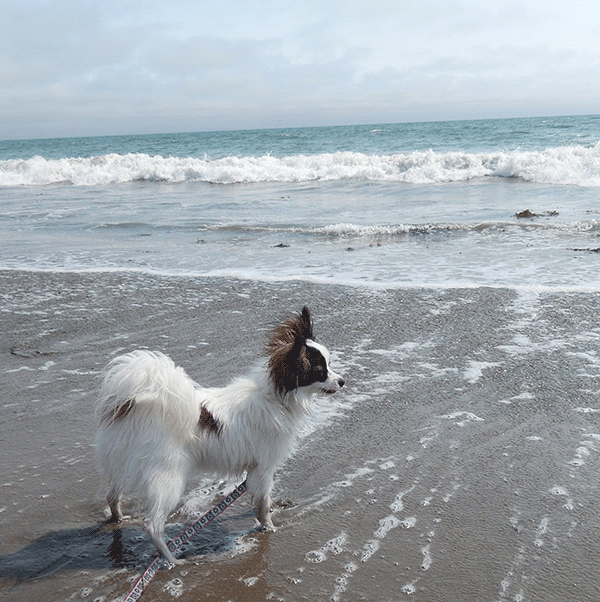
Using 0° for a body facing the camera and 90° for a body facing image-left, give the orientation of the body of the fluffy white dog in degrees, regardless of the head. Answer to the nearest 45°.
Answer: approximately 225°
